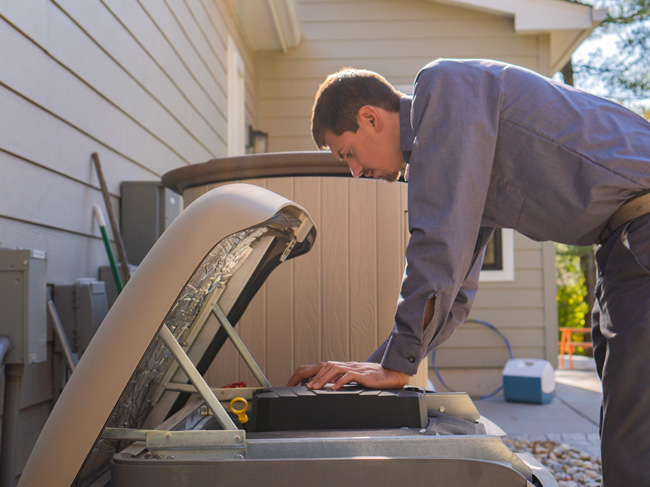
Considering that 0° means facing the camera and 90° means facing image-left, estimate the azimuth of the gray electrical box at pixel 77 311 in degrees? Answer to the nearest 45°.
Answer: approximately 315°

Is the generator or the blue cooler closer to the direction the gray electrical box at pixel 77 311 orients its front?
the generator

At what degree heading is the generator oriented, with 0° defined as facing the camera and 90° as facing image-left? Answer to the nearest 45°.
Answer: approximately 270°

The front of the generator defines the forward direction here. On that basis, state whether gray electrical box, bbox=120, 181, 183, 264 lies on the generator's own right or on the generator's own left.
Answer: on the generator's own left

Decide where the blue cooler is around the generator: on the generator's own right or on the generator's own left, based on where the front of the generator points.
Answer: on the generator's own left

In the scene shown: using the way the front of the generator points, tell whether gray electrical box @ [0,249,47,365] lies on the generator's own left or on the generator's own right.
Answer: on the generator's own left

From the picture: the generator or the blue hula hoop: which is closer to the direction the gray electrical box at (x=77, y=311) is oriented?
the generator

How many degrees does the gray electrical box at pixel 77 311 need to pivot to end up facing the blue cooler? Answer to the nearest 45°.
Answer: approximately 90° to its left
